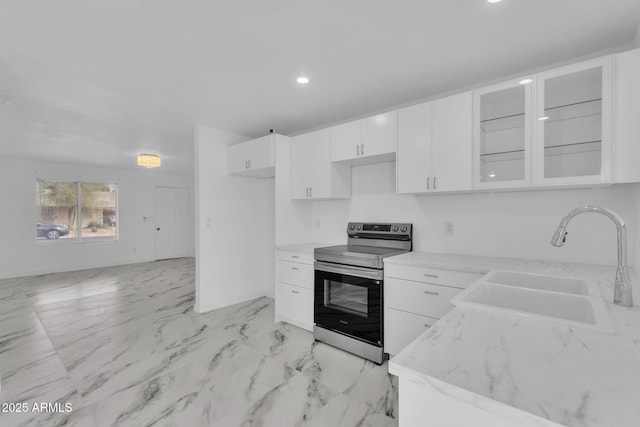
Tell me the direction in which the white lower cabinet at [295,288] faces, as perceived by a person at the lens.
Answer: facing the viewer and to the left of the viewer

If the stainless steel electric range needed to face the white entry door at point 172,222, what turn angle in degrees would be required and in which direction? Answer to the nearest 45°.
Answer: approximately 90° to its right

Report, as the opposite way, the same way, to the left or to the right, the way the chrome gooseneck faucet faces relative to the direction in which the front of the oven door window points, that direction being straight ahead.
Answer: to the right

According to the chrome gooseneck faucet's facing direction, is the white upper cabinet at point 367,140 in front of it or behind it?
in front

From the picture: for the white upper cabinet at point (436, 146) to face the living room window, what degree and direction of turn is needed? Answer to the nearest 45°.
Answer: approximately 45° to its right

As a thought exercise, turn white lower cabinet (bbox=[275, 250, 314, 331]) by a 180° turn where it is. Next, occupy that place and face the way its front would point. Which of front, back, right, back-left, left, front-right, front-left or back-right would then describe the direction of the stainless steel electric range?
right

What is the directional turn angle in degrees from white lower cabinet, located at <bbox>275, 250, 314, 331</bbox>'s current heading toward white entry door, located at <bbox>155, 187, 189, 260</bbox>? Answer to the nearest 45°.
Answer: approximately 90° to its right

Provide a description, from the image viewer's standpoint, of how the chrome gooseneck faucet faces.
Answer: facing to the left of the viewer

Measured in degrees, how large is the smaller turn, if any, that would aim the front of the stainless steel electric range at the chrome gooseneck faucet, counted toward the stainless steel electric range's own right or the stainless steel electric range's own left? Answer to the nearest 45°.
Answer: approximately 90° to the stainless steel electric range's own left

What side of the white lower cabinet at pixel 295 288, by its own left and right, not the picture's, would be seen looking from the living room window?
right
